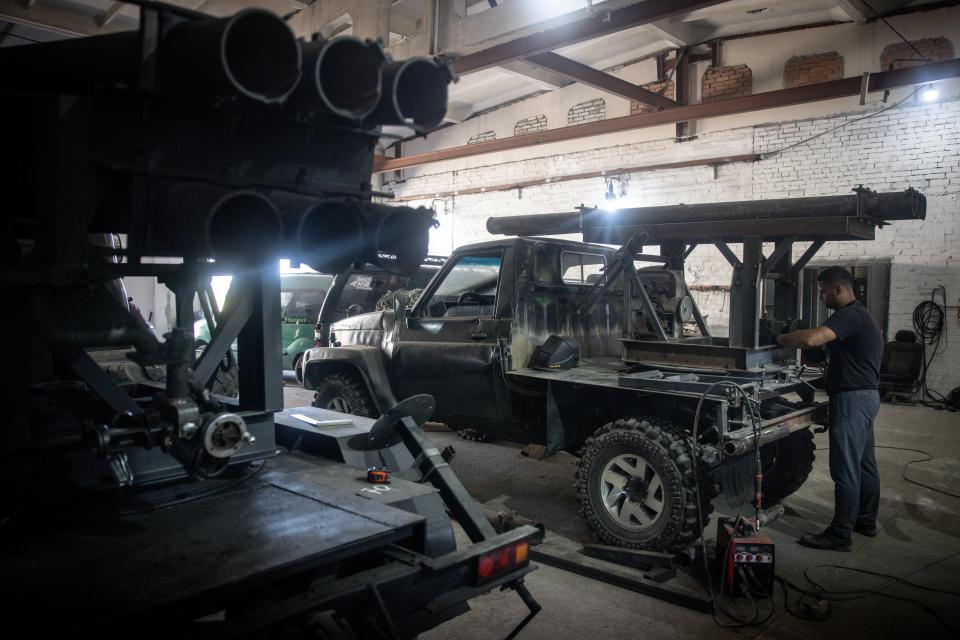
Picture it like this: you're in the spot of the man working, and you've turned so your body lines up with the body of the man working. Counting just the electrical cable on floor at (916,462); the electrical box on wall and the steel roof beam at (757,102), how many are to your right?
3

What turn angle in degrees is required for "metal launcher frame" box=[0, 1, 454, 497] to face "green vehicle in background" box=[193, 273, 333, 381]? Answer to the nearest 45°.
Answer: approximately 135° to its left

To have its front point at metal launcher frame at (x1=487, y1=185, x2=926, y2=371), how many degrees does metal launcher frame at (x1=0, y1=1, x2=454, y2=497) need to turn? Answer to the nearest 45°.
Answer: approximately 90° to its left

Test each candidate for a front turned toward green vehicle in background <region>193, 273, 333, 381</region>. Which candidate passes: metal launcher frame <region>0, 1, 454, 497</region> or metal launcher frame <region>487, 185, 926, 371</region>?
metal launcher frame <region>487, 185, 926, 371</region>

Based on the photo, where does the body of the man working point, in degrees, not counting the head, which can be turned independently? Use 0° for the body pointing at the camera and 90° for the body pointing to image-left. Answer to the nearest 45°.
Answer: approximately 90°

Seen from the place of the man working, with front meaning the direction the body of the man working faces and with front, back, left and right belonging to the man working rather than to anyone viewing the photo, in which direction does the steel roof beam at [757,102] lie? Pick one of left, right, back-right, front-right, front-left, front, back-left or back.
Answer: right

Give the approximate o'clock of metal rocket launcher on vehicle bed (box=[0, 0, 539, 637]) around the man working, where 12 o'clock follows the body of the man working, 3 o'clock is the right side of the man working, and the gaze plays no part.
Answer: The metal rocket launcher on vehicle bed is roughly at 10 o'clock from the man working.

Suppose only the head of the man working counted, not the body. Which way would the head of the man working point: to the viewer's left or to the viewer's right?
to the viewer's left

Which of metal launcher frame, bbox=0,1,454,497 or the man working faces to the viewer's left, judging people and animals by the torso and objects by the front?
the man working

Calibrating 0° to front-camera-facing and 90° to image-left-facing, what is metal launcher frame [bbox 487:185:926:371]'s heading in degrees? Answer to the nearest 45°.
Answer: approximately 135°

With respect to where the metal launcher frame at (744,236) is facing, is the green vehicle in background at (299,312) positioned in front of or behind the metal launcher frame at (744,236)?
in front

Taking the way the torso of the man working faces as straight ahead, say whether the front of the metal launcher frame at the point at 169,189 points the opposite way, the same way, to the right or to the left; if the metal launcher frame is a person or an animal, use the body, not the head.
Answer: the opposite way

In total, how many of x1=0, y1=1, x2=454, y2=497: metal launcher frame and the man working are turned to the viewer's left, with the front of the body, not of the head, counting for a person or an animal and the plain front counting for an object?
1

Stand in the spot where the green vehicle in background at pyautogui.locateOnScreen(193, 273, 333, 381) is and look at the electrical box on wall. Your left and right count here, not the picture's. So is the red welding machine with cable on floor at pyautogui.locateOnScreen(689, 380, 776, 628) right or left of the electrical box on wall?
right
